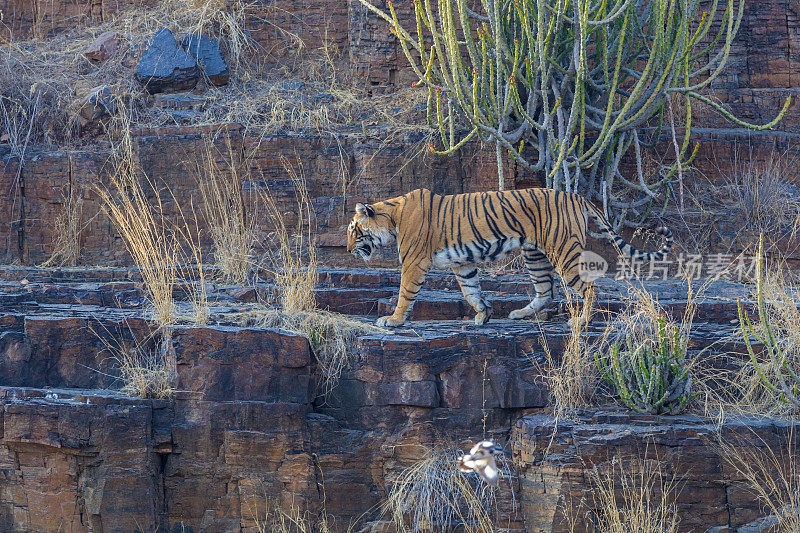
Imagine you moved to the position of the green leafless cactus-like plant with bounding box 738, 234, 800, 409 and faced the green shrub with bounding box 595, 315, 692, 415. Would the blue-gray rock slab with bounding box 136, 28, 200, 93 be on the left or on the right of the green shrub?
right

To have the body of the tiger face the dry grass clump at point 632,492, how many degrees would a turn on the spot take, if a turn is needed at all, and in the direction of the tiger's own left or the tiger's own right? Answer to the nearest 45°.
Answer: approximately 135° to the tiger's own left

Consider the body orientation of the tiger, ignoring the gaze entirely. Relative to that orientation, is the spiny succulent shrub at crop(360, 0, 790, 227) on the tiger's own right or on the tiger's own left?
on the tiger's own right

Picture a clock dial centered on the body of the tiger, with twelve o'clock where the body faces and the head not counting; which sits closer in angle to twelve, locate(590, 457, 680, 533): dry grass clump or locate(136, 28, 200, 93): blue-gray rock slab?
the blue-gray rock slab

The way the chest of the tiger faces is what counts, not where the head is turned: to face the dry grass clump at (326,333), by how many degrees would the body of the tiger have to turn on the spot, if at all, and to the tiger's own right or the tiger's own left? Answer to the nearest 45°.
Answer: approximately 45° to the tiger's own left

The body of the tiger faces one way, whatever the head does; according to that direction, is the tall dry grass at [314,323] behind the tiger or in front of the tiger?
in front

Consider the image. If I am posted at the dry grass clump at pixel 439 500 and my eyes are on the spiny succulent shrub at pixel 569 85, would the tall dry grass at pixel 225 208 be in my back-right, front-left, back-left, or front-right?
front-left

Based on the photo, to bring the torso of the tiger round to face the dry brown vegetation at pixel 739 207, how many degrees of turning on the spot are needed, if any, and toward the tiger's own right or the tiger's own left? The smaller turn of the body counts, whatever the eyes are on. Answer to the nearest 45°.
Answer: approximately 135° to the tiger's own right

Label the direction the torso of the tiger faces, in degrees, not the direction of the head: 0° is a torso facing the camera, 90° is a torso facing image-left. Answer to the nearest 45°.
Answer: approximately 90°

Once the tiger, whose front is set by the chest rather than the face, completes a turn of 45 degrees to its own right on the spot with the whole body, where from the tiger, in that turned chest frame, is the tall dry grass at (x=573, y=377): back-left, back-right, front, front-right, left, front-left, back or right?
back

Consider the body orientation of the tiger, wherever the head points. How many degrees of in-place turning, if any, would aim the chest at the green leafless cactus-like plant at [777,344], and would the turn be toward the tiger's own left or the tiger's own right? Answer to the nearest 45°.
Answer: approximately 180°

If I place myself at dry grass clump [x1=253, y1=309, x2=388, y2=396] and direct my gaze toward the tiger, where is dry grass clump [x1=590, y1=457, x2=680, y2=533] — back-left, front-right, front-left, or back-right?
front-right
